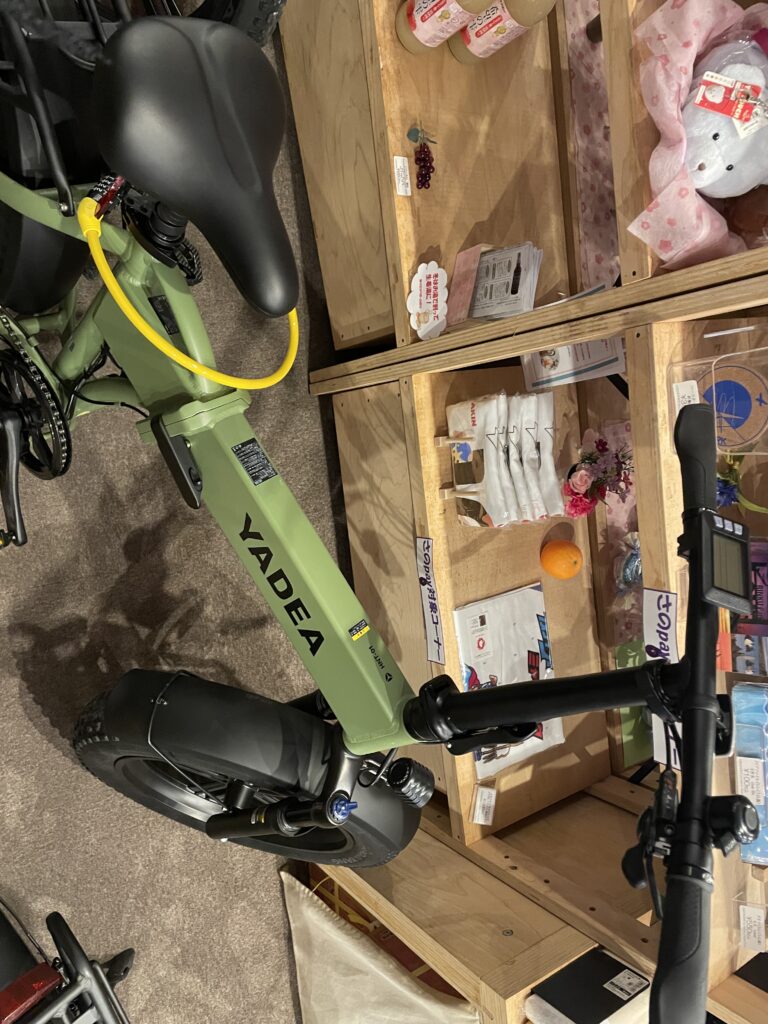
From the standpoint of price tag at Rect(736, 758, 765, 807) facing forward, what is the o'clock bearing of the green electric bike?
The green electric bike is roughly at 2 o'clock from the price tag.
